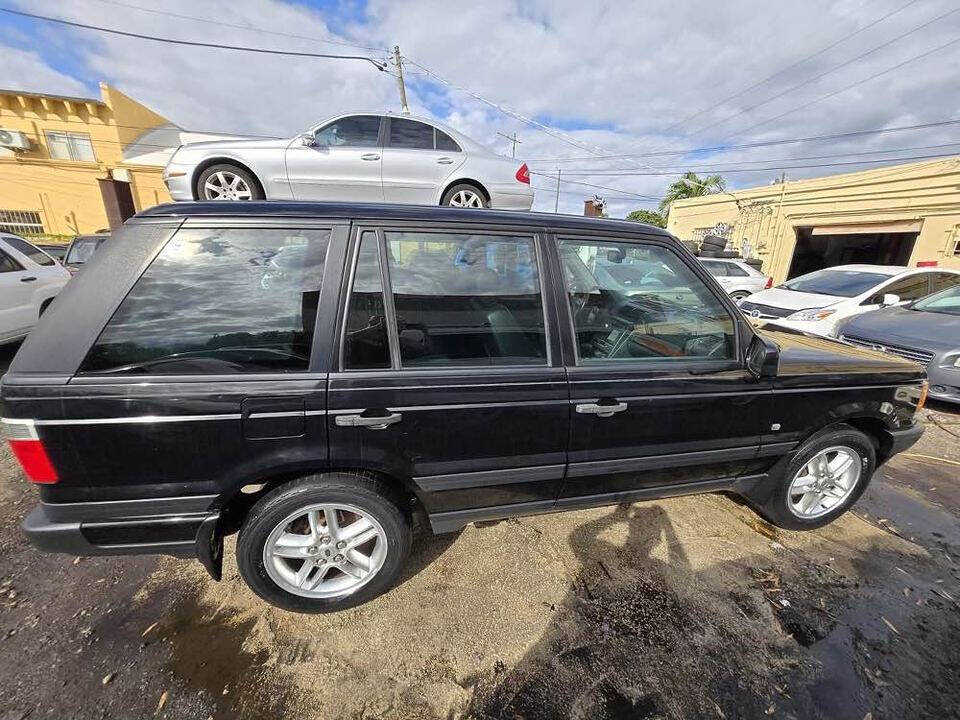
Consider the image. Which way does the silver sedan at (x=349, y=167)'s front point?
to the viewer's left

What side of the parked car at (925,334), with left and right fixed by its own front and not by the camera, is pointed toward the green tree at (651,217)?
right

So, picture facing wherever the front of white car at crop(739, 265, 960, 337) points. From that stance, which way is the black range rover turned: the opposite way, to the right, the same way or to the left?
the opposite way

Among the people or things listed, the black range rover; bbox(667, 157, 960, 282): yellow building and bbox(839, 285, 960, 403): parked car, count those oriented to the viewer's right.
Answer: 1

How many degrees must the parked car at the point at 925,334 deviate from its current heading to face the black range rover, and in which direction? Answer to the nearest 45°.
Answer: approximately 45° to its left

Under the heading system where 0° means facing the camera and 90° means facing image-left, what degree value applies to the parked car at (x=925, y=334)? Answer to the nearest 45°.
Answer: approximately 45°

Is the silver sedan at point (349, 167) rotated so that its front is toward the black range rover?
no

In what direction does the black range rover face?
to the viewer's right

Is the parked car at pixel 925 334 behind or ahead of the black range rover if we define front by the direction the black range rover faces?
ahead

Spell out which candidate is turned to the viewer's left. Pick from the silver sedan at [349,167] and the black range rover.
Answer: the silver sedan

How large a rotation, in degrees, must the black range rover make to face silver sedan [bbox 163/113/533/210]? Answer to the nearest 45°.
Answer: approximately 90° to its left

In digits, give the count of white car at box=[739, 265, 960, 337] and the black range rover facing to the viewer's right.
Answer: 1

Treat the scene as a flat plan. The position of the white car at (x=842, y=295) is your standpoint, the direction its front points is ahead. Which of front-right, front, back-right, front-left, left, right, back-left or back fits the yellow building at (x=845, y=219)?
back-right

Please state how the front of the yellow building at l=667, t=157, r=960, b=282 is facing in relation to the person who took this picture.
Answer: facing the viewer and to the left of the viewer

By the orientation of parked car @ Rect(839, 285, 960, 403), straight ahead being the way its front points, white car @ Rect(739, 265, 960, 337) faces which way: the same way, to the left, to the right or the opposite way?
the same way

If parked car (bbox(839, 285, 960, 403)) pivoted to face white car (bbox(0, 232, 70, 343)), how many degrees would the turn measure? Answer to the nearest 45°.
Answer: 0° — it already faces it

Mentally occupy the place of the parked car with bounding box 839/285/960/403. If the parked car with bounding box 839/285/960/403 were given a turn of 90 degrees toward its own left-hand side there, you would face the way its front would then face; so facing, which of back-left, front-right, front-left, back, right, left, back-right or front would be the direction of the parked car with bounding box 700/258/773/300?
back
